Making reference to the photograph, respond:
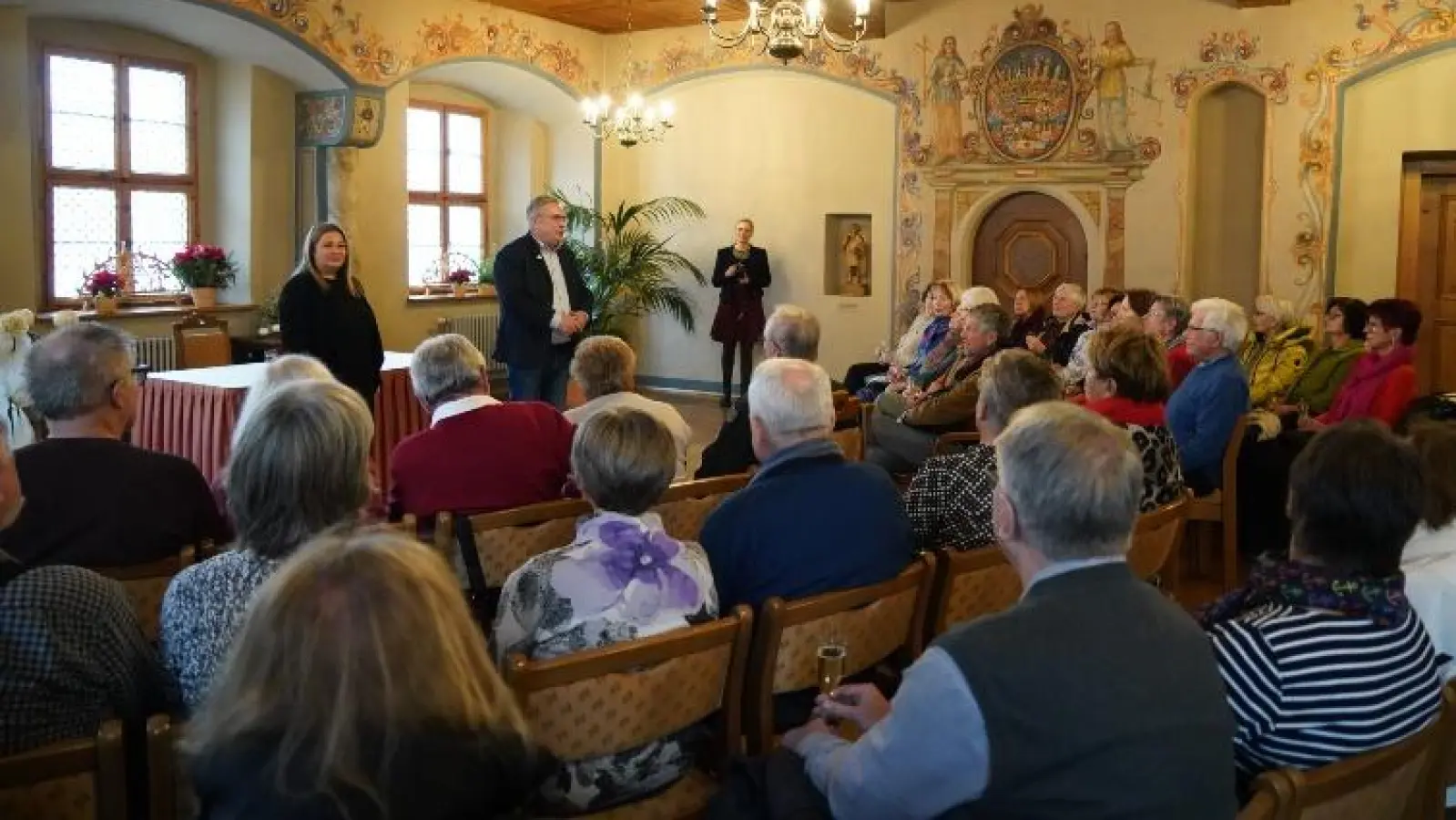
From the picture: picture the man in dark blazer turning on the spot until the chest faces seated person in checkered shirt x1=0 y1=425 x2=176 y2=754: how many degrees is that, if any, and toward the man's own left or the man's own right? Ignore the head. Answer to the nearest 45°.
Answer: approximately 45° to the man's own right

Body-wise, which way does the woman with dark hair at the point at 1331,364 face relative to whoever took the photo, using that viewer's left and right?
facing to the left of the viewer

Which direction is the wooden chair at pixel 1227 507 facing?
to the viewer's left

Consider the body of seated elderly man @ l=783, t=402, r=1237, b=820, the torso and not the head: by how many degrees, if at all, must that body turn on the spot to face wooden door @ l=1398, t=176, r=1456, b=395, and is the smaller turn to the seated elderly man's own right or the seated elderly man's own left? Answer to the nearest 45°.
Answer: approximately 45° to the seated elderly man's own right

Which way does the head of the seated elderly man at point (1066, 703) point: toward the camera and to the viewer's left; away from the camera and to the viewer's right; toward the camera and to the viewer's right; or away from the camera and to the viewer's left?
away from the camera and to the viewer's left

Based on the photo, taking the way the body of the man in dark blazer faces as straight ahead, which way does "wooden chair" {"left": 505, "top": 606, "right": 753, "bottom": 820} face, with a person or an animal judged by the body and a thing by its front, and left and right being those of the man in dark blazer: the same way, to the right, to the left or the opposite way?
the opposite way

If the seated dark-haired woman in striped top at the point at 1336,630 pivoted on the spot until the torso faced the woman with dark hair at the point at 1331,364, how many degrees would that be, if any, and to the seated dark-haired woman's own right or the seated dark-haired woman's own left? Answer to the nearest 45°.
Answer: approximately 45° to the seated dark-haired woman's own right

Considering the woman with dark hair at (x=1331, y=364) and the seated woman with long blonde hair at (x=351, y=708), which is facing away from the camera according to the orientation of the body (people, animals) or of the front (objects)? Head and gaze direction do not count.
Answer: the seated woman with long blonde hair

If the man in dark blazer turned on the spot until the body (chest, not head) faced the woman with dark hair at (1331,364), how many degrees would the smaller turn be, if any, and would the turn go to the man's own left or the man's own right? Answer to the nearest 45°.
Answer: approximately 45° to the man's own left
